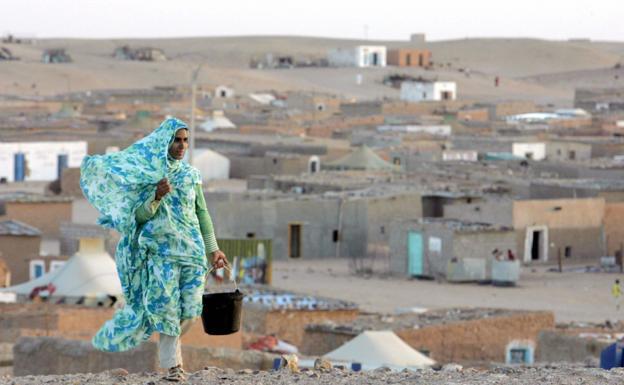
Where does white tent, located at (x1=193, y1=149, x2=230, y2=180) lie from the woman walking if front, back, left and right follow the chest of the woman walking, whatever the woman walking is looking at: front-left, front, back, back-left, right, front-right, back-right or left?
back-left

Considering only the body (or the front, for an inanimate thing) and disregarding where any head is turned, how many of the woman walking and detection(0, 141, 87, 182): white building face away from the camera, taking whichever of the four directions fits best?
0

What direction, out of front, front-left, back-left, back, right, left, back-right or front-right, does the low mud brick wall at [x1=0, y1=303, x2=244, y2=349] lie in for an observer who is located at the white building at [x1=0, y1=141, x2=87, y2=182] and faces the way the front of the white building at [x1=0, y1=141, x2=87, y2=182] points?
front

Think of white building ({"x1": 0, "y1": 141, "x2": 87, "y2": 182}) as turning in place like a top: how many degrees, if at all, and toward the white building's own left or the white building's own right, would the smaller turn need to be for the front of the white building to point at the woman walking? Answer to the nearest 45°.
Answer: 0° — it already faces them

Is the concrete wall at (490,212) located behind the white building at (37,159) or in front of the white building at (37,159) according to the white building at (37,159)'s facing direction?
in front

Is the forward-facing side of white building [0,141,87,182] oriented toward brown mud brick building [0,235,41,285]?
yes

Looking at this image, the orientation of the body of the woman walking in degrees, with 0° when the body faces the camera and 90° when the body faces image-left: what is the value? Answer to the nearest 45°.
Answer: approximately 315°

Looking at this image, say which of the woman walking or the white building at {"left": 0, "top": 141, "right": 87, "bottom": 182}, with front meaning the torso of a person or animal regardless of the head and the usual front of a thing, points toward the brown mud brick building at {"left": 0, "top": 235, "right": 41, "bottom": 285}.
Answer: the white building

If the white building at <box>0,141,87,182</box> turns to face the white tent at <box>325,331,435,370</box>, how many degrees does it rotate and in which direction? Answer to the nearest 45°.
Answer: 0° — it already faces it

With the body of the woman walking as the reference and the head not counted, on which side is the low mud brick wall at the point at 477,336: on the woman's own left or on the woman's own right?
on the woman's own left

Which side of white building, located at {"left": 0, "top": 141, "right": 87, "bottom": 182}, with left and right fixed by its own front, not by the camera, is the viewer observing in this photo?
front

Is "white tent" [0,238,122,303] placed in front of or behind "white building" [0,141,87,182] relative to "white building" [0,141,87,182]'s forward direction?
in front

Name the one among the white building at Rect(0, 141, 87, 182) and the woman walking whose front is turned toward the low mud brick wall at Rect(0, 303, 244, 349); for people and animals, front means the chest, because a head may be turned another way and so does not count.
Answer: the white building

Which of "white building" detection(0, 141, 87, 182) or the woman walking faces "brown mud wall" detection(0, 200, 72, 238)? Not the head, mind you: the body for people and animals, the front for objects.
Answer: the white building

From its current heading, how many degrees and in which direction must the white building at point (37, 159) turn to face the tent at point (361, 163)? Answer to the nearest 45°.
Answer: approximately 45° to its left
